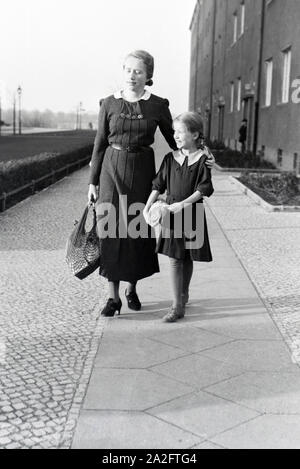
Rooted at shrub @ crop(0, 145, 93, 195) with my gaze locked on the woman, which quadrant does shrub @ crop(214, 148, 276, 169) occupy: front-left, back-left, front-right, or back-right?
back-left

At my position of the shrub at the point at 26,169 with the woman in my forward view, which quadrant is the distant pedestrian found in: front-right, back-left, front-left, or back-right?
back-left

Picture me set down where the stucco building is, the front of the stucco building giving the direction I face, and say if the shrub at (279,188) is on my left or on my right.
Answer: on my left

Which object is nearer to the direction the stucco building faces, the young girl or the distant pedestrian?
the young girl

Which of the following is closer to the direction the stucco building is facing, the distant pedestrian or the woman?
the woman

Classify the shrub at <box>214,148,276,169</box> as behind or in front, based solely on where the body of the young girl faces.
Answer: behind

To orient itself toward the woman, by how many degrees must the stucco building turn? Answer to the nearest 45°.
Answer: approximately 45° to its left

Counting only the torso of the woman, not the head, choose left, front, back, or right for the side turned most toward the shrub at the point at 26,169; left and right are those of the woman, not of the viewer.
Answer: back

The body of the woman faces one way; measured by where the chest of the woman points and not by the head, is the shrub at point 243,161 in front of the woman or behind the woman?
behind

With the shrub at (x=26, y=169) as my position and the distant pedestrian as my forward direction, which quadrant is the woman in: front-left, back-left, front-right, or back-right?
back-right

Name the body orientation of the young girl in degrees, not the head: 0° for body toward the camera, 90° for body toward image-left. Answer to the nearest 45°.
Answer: approximately 45°

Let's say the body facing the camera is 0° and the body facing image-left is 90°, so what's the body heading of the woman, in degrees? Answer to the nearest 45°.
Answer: approximately 0°
